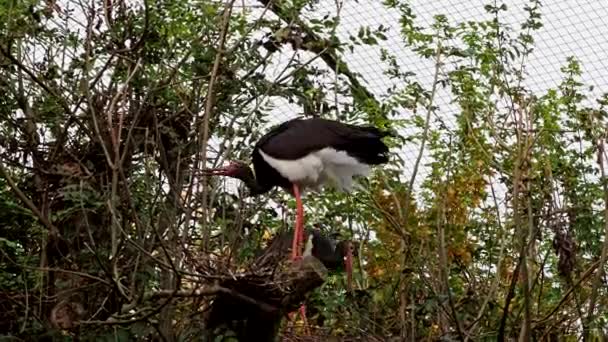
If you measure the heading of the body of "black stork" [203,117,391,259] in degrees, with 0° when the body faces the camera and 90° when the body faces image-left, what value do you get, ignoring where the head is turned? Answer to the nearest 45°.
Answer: approximately 90°
